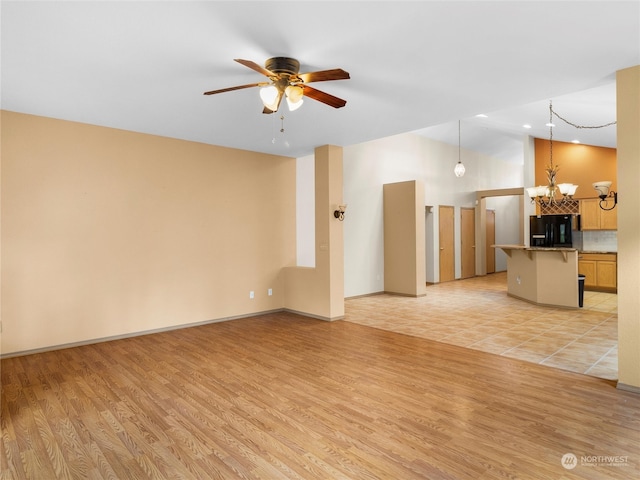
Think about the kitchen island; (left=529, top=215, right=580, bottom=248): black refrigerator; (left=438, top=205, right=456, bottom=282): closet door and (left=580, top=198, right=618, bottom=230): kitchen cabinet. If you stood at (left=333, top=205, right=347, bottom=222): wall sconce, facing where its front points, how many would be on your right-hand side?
0

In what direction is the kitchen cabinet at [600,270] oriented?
toward the camera

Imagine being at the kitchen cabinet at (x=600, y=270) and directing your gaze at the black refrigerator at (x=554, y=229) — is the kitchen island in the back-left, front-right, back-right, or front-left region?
front-left

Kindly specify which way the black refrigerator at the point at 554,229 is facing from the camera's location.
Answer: facing the viewer

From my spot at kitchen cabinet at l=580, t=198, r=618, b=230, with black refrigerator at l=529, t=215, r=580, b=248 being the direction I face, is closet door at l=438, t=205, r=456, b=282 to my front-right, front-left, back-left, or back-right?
front-right

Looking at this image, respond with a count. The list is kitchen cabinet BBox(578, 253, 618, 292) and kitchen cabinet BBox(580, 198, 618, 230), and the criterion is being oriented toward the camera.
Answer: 2

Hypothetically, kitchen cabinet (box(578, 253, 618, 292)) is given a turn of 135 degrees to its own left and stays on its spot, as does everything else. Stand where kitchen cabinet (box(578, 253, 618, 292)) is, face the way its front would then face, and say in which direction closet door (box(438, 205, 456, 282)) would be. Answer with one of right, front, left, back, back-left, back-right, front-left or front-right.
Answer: back-left

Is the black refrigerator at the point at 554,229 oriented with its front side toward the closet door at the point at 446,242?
no

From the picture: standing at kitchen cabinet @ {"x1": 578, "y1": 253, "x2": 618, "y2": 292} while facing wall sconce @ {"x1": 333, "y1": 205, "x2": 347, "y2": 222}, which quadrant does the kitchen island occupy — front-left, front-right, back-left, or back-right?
front-left

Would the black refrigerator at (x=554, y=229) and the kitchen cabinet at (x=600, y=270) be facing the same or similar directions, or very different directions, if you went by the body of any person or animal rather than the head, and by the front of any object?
same or similar directions

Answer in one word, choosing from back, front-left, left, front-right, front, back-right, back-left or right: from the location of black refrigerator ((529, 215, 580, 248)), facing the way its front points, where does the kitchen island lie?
front

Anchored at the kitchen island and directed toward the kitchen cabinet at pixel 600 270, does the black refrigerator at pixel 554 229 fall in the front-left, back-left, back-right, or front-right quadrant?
front-left

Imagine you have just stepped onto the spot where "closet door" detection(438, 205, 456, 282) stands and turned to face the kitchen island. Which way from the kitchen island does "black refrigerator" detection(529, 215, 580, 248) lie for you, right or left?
left

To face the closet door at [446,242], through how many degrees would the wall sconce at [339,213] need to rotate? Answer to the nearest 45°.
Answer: approximately 90° to its left
